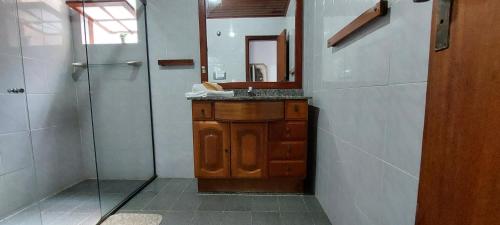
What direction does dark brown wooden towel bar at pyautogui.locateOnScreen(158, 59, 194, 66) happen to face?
toward the camera

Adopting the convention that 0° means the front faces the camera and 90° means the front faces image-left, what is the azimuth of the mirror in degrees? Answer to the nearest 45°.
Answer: approximately 0°

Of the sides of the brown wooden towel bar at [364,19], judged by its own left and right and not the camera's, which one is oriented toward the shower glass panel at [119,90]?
front

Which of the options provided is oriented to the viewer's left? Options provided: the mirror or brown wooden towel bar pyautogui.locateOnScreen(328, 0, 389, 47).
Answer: the brown wooden towel bar

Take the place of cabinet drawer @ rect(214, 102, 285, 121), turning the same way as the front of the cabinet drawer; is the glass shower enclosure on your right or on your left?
on your right

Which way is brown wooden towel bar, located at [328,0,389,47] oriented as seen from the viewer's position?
to the viewer's left

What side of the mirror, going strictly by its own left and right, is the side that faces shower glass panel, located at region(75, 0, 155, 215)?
right

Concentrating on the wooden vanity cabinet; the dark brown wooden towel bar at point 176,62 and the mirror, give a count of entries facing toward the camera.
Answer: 3

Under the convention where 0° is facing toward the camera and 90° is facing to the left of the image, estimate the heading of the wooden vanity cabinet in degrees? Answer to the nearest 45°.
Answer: approximately 0°

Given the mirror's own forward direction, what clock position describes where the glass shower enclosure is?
The glass shower enclosure is roughly at 3 o'clock from the mirror.
